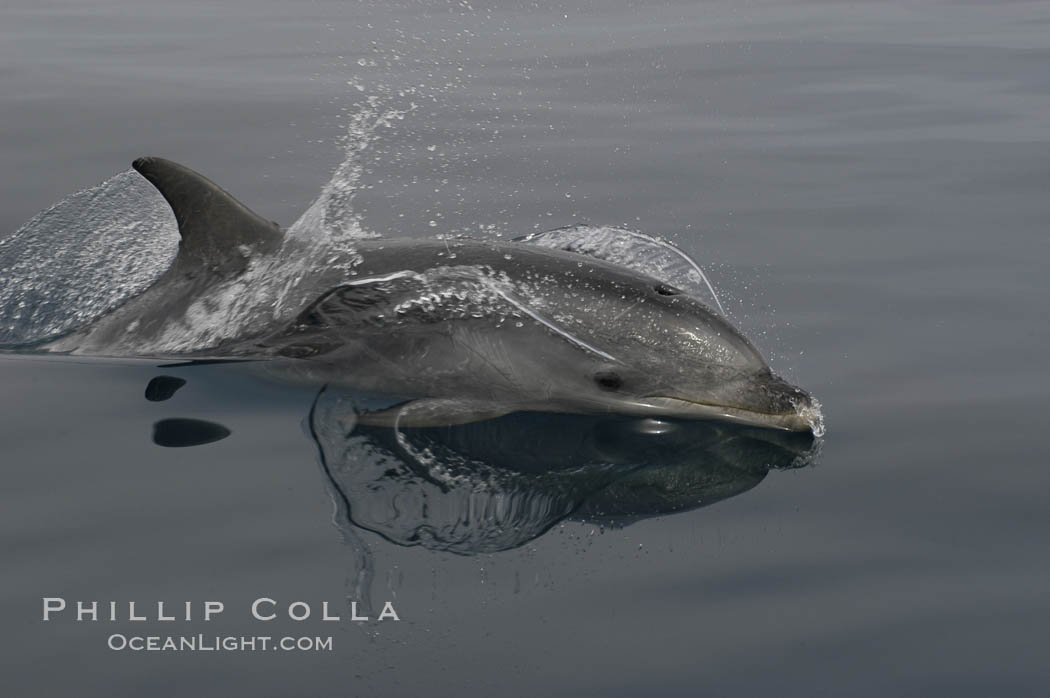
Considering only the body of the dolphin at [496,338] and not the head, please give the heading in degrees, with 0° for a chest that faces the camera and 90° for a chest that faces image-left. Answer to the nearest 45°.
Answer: approximately 270°
